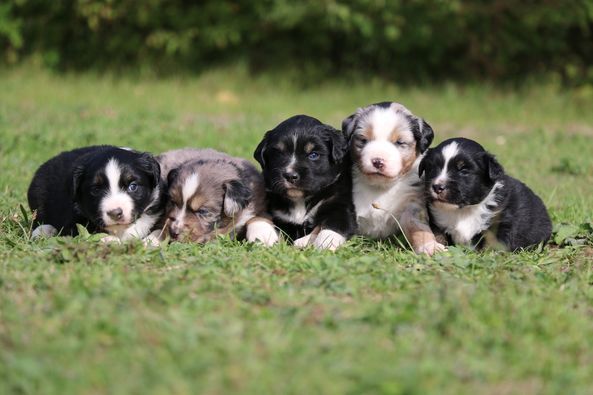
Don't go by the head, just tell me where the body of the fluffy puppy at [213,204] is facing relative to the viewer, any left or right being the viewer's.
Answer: facing the viewer and to the left of the viewer

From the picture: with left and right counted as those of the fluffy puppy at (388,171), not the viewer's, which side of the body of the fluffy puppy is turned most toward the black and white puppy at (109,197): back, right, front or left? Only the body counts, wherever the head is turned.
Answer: right

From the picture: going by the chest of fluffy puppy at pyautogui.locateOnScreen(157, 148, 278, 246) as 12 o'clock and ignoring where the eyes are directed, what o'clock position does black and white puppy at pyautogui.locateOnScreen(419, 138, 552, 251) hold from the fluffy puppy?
The black and white puppy is roughly at 8 o'clock from the fluffy puppy.

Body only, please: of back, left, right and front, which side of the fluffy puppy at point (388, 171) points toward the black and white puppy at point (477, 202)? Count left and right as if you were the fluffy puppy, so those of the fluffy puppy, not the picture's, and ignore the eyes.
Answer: left

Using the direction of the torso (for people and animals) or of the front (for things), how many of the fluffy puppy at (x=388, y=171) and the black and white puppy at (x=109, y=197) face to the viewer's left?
0

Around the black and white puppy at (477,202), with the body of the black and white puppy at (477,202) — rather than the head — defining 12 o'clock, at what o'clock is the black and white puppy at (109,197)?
the black and white puppy at (109,197) is roughly at 1 o'clock from the black and white puppy at (477,202).

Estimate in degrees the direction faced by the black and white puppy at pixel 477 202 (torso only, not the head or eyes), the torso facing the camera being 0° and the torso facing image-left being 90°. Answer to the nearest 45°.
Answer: approximately 45°

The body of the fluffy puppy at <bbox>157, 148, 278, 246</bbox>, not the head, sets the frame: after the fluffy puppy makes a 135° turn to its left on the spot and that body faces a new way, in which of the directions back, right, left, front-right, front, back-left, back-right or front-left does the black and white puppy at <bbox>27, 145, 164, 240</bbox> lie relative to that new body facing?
back

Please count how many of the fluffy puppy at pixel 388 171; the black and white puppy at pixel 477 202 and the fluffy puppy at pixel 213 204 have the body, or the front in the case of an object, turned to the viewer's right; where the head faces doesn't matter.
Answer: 0

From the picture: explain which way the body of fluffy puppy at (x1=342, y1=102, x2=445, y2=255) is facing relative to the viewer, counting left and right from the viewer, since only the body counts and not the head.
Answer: facing the viewer

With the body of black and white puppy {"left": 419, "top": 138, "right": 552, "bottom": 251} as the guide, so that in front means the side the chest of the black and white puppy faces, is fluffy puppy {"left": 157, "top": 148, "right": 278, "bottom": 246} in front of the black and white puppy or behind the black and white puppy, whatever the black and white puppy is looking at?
in front
